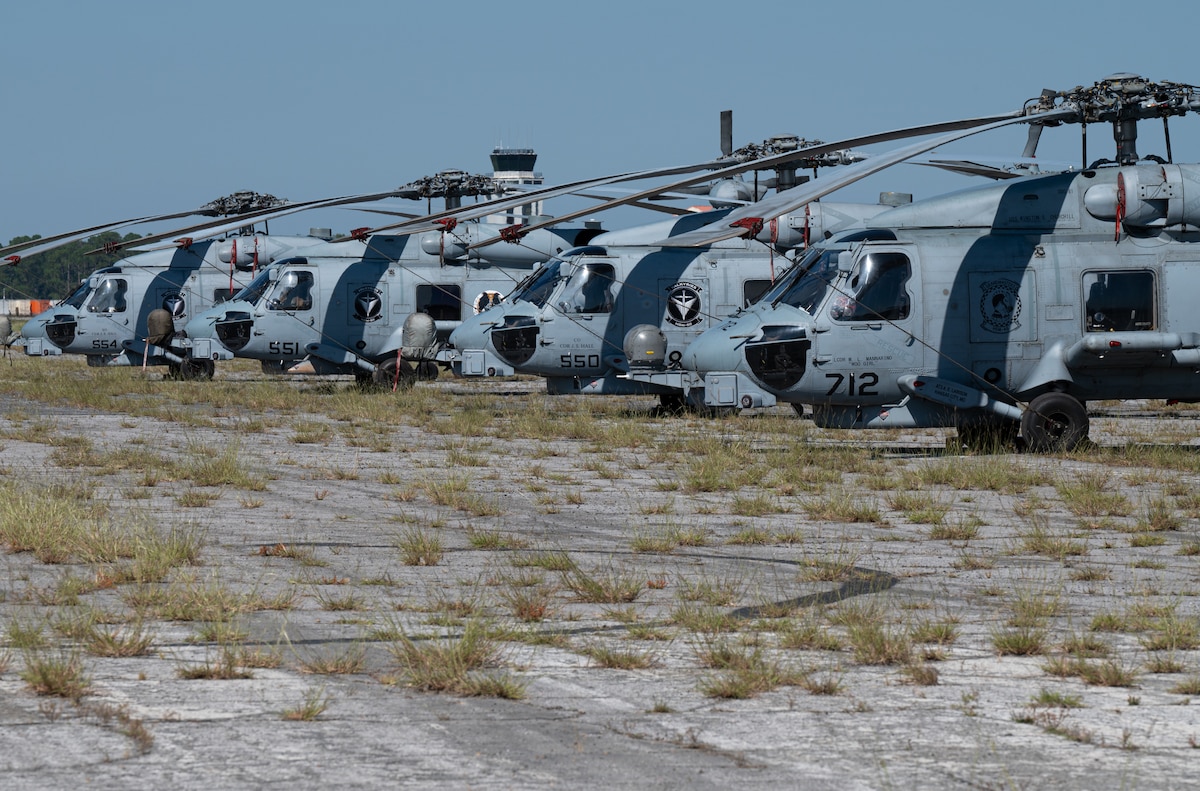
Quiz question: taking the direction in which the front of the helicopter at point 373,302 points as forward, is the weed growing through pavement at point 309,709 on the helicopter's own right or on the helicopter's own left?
on the helicopter's own left

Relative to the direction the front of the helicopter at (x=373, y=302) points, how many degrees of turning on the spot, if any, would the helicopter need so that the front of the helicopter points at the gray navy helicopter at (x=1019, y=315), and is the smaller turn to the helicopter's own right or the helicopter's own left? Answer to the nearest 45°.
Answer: approximately 135° to the helicopter's own left

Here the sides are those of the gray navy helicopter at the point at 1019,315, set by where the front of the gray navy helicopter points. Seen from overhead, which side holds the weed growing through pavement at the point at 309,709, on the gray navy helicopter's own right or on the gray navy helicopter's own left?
on the gray navy helicopter's own left

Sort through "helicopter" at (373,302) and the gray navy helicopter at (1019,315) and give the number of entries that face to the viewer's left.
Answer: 2

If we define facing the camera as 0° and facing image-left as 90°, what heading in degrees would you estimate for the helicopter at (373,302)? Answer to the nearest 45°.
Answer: approximately 90°

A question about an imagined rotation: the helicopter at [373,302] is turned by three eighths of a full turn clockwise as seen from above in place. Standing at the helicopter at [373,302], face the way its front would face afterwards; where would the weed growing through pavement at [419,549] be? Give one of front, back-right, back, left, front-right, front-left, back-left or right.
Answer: back-right

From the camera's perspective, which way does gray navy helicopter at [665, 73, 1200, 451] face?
to the viewer's left

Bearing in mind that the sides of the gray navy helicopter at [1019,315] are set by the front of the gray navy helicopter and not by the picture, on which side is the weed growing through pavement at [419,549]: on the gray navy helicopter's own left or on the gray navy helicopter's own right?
on the gray navy helicopter's own left
